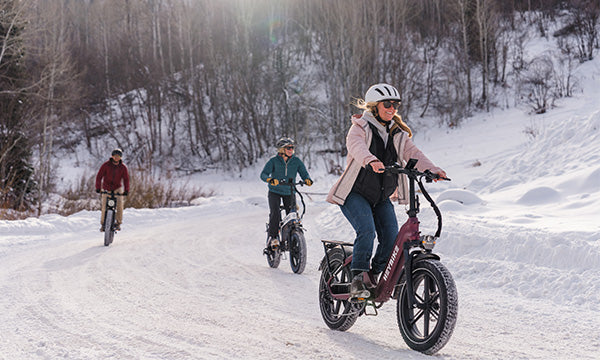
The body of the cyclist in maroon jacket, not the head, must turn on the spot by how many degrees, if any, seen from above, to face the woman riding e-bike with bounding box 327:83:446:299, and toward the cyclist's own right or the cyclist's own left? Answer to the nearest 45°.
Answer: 0° — they already face them

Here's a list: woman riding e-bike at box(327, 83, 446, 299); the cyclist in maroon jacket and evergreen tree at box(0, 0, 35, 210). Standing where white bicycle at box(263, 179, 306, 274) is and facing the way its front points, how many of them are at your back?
2

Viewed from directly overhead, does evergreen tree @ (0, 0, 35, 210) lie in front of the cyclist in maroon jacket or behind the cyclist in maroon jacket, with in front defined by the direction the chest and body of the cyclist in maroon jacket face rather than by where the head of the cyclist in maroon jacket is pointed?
behind

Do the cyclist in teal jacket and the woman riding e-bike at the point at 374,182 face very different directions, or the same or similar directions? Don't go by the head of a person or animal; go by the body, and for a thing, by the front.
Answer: same or similar directions

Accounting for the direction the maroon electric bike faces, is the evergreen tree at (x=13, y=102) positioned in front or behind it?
behind

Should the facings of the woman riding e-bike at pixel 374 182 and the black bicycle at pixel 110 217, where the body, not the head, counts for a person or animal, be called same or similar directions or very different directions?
same or similar directions

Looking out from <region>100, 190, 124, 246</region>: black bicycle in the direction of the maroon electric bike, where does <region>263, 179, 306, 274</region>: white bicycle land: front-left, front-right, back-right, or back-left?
front-left

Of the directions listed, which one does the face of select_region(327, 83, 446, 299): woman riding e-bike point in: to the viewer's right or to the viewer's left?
to the viewer's right

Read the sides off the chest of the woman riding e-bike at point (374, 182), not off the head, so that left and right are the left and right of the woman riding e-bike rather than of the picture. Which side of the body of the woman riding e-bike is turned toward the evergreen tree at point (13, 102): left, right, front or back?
back

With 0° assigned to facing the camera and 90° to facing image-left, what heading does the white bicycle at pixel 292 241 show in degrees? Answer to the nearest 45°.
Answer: approximately 315°

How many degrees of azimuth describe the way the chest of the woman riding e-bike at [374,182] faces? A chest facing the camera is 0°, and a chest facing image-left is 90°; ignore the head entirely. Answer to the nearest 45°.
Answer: approximately 315°

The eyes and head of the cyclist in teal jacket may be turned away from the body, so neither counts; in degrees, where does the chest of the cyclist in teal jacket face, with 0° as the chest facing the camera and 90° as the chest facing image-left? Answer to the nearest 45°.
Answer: approximately 315°

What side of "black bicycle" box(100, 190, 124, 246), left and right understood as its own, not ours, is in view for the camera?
front

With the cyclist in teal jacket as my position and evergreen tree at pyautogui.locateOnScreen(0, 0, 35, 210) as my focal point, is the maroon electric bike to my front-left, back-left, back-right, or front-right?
back-left

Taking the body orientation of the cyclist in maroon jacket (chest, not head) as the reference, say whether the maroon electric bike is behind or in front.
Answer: in front

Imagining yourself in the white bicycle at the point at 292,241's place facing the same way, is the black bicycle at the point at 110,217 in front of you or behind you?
behind
